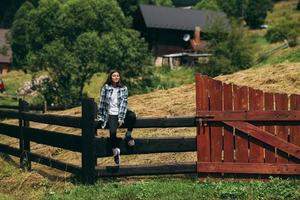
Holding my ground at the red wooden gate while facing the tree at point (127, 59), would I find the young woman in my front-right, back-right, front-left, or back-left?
front-left

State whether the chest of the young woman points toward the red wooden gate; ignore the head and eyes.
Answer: no

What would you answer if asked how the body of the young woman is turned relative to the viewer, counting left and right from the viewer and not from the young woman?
facing the viewer

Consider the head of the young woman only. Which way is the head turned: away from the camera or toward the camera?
toward the camera

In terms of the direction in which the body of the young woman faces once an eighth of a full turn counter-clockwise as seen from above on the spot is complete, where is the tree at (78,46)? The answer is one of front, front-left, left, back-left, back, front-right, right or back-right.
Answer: back-left

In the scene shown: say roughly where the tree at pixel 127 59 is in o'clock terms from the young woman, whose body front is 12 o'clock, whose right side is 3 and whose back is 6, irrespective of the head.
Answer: The tree is roughly at 6 o'clock from the young woman.

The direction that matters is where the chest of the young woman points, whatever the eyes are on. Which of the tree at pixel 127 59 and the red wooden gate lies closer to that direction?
the red wooden gate
